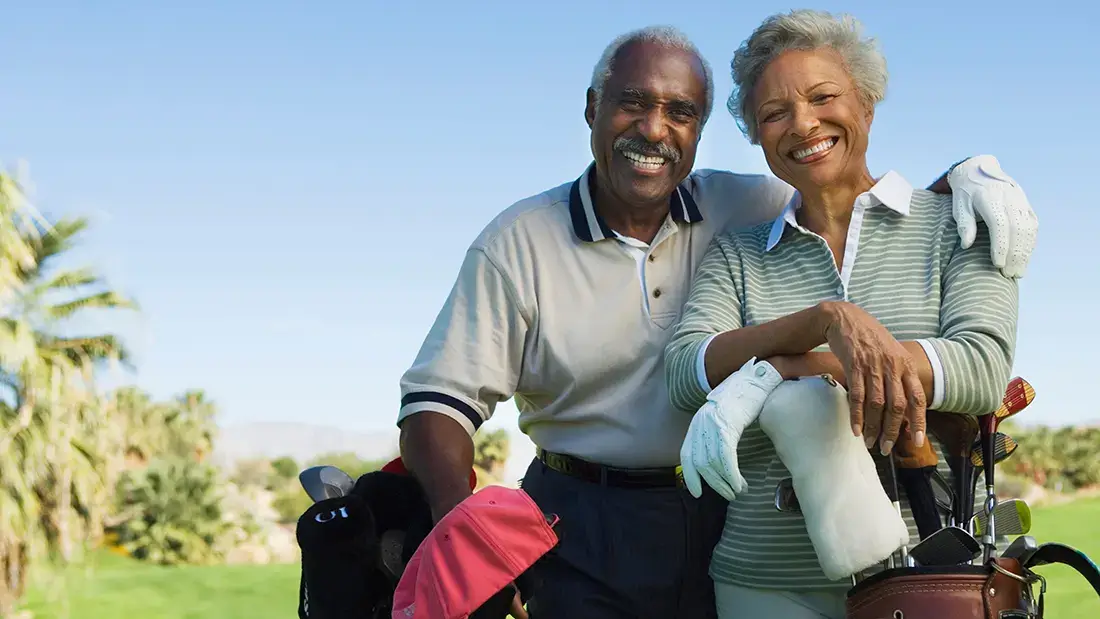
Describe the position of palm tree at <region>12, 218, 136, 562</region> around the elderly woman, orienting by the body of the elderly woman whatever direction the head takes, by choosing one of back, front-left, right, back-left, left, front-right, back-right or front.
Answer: back-right

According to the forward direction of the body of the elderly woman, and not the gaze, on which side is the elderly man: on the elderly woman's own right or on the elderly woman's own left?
on the elderly woman's own right

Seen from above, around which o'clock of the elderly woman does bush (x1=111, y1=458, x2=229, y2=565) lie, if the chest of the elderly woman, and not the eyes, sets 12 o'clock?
The bush is roughly at 5 o'clock from the elderly woman.

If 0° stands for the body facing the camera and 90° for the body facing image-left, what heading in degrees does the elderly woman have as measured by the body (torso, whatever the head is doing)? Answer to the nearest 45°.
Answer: approximately 0°

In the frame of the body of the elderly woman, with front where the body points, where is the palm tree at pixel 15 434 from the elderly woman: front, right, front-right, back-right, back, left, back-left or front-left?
back-right
